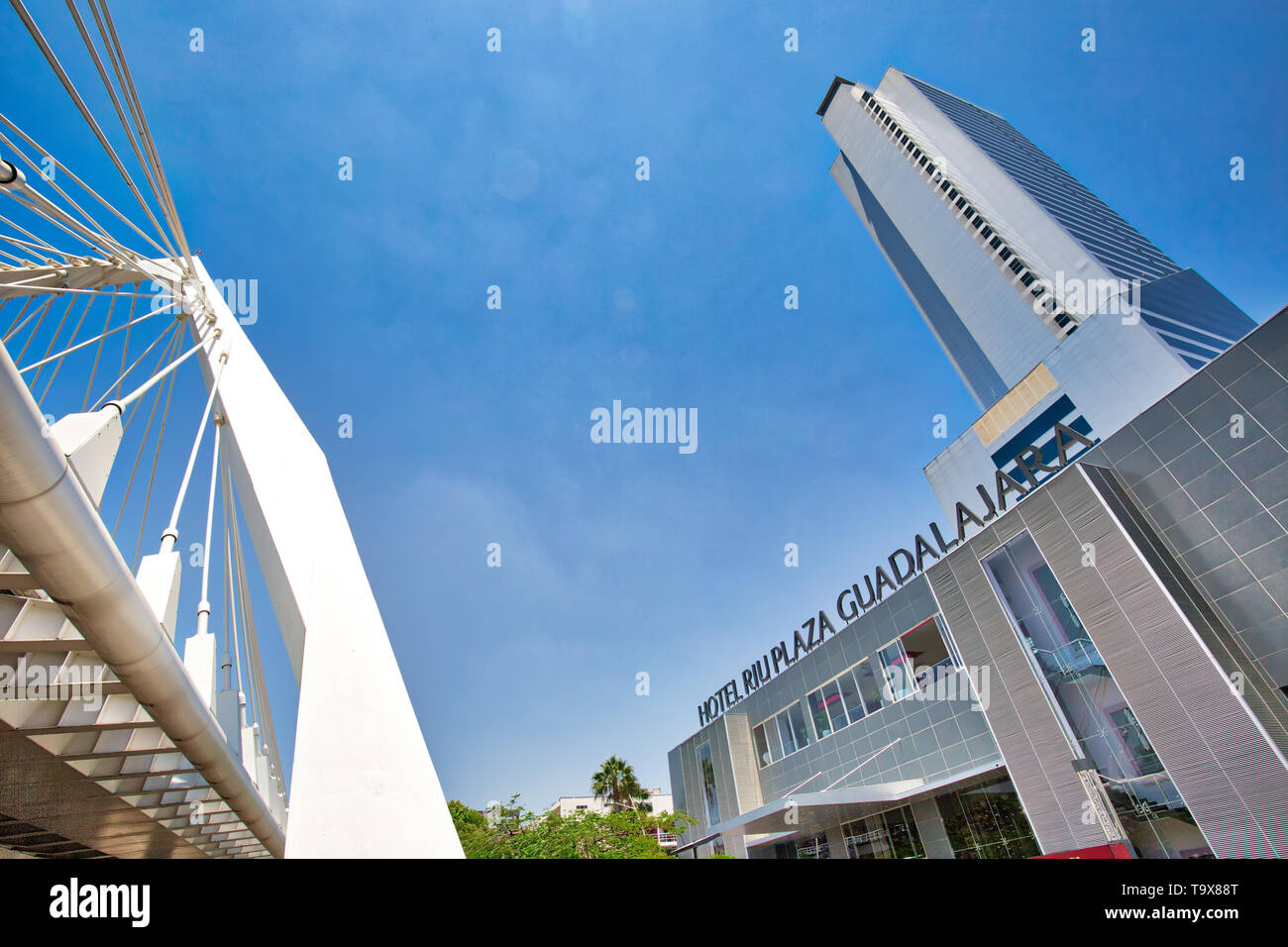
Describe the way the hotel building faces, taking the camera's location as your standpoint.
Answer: facing the viewer and to the left of the viewer
